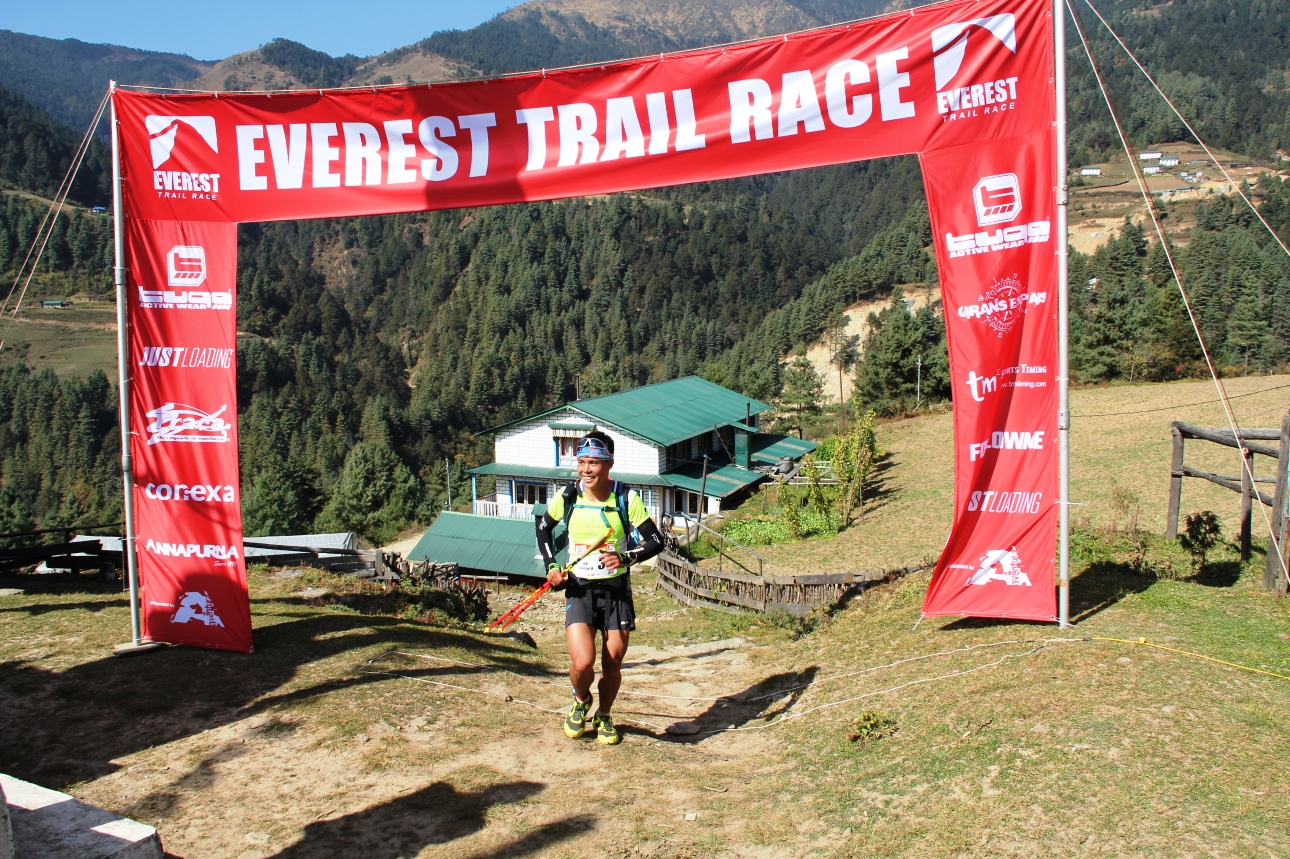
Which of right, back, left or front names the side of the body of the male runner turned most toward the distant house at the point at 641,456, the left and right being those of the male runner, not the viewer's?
back

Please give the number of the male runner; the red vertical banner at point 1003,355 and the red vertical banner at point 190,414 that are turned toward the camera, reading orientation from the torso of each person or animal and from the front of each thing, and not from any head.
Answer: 3

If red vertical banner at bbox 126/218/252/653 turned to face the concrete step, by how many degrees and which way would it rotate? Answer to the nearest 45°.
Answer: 0° — it already faces it

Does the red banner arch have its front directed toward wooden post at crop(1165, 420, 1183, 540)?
no

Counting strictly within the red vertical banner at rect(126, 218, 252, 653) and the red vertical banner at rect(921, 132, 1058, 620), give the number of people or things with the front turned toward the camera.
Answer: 2

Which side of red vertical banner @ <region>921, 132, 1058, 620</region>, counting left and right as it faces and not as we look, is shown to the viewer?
front

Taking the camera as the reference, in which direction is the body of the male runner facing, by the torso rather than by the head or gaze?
toward the camera

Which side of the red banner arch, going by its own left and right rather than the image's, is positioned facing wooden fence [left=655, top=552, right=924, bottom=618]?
back

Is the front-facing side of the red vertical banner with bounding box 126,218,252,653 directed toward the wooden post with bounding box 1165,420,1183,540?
no

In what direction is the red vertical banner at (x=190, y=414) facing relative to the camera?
toward the camera

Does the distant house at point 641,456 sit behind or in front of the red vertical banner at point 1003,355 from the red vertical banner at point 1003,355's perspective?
behind

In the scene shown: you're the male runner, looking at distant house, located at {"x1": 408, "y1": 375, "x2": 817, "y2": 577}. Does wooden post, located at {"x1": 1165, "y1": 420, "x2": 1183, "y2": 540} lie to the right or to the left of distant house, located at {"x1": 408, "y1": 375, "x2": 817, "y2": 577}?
right

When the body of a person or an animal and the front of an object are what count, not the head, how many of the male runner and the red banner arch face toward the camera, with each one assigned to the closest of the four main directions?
2

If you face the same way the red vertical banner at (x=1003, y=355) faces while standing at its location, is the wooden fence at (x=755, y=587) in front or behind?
behind
